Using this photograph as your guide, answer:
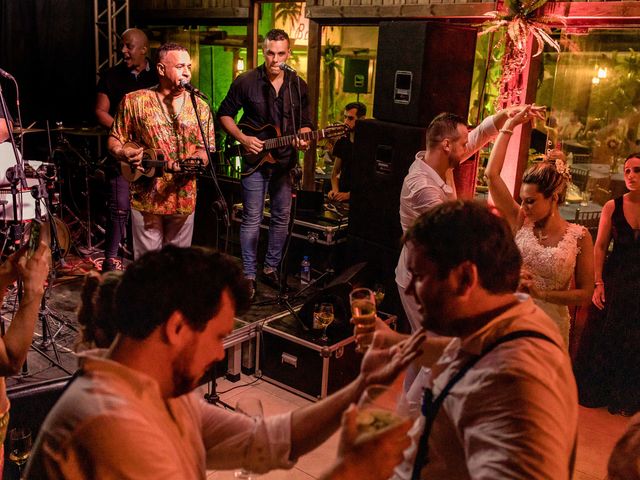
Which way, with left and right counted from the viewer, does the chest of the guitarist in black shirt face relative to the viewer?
facing the viewer

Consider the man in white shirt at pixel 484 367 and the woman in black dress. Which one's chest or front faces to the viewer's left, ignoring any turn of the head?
the man in white shirt

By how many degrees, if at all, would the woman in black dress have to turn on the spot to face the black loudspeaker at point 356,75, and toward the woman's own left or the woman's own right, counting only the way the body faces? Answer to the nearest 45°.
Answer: approximately 135° to the woman's own right

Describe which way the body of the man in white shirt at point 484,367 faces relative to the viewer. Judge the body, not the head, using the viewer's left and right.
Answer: facing to the left of the viewer

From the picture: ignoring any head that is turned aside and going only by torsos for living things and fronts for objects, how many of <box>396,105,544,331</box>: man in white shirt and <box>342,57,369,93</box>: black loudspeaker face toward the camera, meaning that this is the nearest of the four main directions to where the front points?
1

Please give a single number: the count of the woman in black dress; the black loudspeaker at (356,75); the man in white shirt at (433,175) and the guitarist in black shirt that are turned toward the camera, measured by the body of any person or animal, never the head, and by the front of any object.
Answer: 3

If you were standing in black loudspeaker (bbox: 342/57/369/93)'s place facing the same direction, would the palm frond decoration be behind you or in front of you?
in front

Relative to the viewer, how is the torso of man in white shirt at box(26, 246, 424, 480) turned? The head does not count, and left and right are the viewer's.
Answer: facing to the right of the viewer

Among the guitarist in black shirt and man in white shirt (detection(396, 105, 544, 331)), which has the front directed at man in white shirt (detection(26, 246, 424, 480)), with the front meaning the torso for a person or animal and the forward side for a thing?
the guitarist in black shirt

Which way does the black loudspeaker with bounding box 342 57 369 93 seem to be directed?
toward the camera

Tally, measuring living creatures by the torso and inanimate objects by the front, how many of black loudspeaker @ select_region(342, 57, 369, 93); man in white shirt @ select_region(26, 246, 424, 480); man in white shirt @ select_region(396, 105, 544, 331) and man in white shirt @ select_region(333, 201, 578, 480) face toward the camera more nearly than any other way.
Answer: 1

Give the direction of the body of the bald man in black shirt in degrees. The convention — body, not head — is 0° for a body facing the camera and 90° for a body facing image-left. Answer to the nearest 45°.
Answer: approximately 315°

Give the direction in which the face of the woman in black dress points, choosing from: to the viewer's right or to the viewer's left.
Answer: to the viewer's left

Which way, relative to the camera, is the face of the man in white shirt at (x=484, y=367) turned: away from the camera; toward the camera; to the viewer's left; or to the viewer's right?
to the viewer's left

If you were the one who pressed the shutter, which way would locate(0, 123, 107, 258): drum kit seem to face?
facing the viewer and to the right of the viewer
